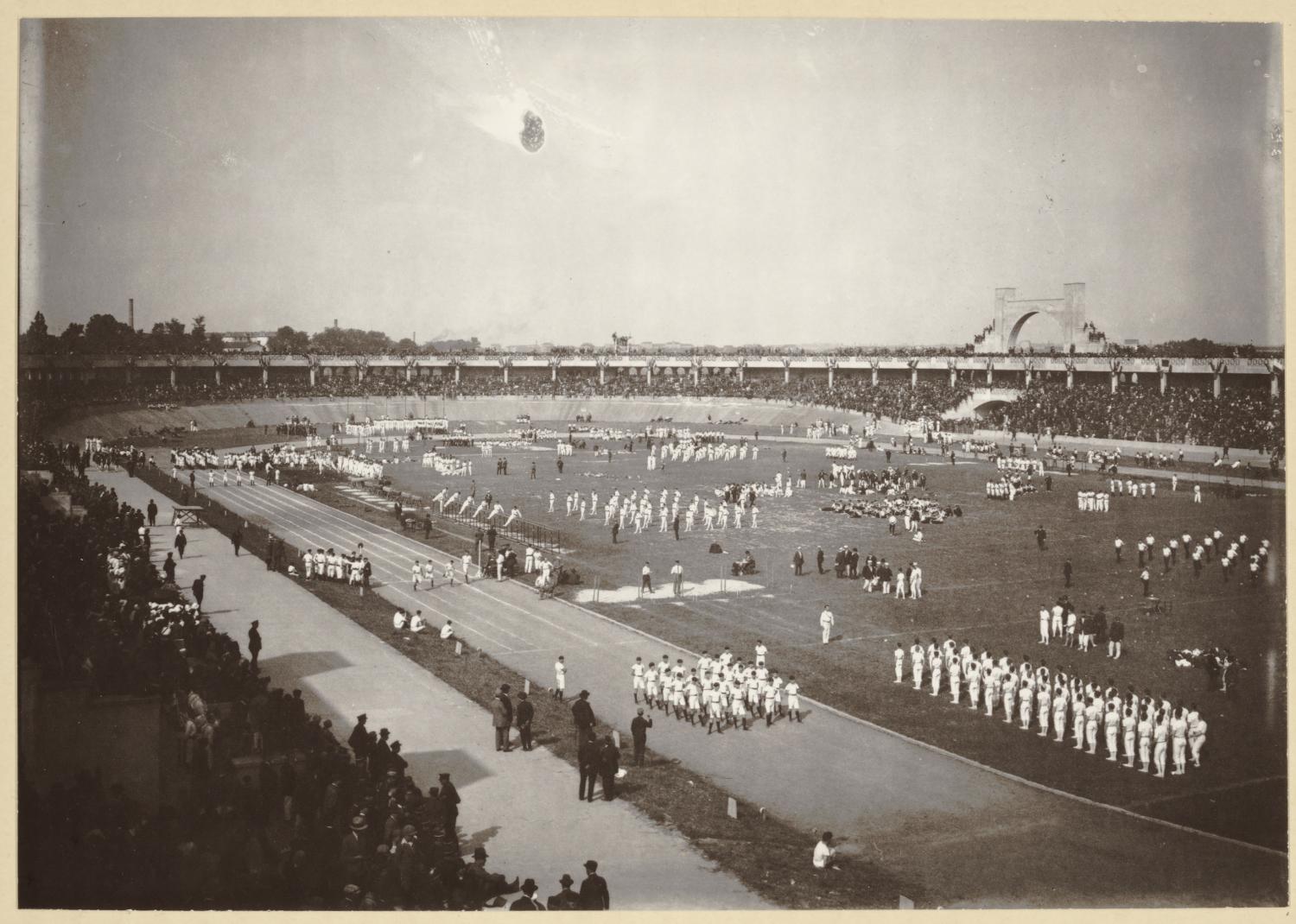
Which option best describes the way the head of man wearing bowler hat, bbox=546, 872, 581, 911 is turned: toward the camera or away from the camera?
away from the camera

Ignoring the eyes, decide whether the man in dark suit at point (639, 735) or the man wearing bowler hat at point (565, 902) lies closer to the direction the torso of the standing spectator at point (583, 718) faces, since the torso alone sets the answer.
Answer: the man in dark suit

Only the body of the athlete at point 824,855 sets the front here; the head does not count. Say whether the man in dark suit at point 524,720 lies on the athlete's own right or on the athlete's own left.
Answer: on the athlete's own left

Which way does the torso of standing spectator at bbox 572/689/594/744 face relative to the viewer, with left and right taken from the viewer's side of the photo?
facing away from the viewer and to the right of the viewer

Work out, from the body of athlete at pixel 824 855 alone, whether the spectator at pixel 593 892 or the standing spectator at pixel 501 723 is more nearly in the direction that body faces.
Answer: the standing spectator

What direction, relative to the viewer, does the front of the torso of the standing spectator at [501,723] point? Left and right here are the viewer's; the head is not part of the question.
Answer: facing away from the viewer and to the right of the viewer

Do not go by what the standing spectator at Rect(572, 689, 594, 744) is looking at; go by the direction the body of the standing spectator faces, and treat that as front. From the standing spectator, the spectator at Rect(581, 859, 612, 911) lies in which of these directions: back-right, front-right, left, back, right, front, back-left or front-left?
back-right

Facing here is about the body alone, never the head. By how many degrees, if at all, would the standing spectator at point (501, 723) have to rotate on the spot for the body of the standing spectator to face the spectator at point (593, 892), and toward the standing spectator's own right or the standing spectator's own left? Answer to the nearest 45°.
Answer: approximately 135° to the standing spectator's own right
